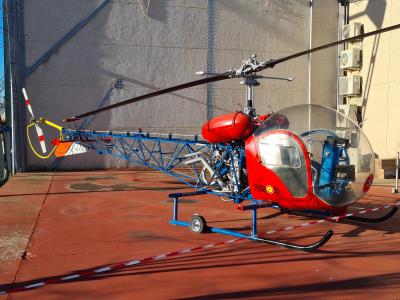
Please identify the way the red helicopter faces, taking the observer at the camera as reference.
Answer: facing the viewer and to the right of the viewer

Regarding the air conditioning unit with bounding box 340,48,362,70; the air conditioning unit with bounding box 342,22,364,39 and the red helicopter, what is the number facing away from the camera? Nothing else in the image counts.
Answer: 0

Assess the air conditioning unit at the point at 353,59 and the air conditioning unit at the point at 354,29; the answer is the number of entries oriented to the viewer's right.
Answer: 0

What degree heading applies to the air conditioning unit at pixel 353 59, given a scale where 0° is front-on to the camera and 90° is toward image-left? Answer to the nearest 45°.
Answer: approximately 45°

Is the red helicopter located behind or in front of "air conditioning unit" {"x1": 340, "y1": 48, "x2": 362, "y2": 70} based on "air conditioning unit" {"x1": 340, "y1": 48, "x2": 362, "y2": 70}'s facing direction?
in front

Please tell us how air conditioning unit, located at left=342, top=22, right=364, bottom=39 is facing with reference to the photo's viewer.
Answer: facing the viewer and to the left of the viewer

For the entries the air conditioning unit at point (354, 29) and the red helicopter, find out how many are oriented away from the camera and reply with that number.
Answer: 0

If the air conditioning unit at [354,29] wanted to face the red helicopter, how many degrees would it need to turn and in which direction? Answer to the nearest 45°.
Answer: approximately 45° to its left
